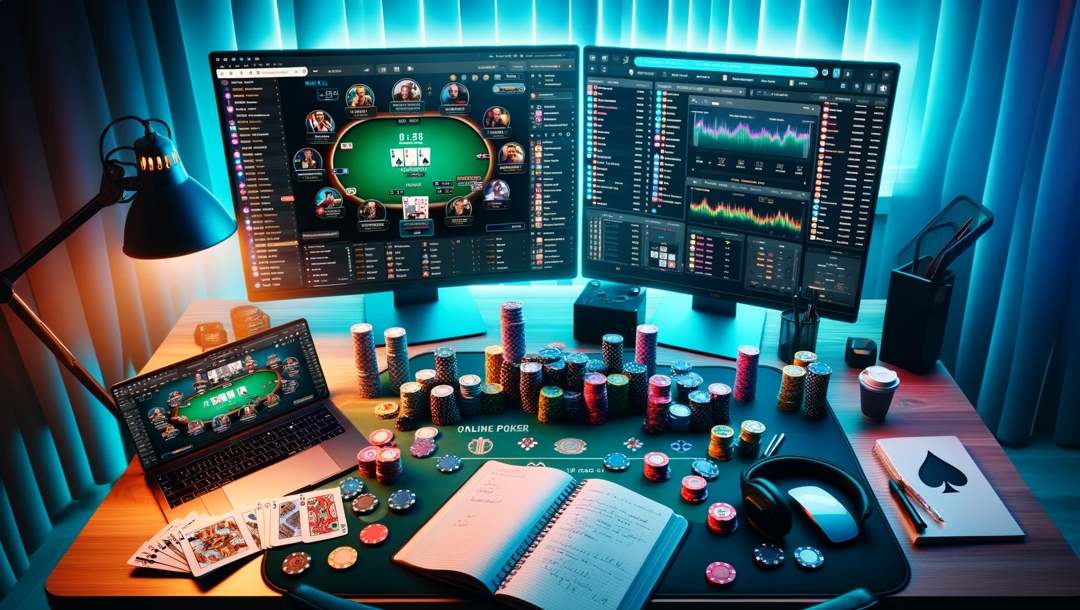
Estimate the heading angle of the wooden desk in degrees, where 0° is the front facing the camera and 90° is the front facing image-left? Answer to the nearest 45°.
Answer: approximately 0°

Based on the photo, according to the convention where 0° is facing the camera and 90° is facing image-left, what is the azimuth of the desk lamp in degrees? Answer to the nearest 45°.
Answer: approximately 270°

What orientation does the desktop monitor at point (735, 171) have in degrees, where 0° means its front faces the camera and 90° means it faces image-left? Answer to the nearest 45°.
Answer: approximately 45°

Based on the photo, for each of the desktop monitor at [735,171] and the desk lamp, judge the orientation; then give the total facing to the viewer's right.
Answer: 1
